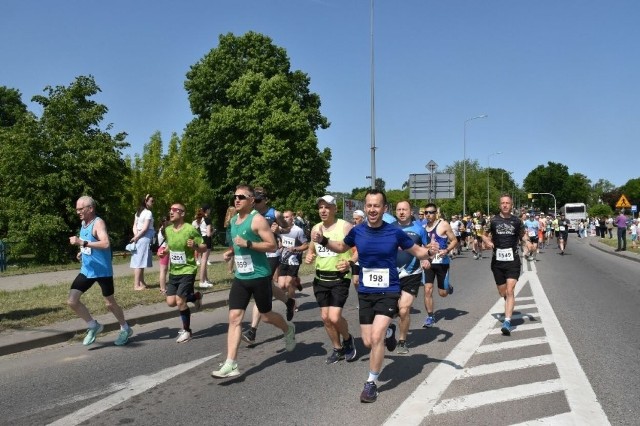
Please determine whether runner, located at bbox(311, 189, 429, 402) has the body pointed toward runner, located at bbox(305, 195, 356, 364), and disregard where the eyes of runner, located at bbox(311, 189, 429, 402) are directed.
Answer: no

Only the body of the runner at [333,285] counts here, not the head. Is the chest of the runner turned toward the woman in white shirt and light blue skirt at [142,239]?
no

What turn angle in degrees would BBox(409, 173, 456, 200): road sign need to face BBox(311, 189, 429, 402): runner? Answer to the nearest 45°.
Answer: approximately 180°

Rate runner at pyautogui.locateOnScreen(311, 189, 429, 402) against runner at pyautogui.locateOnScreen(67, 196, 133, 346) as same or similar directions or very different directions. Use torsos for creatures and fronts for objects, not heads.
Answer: same or similar directions

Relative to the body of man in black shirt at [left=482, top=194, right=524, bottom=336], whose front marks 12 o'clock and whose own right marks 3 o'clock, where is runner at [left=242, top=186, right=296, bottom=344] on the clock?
The runner is roughly at 2 o'clock from the man in black shirt.

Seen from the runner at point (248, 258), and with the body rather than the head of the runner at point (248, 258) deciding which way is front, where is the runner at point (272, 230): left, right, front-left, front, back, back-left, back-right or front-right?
back-right

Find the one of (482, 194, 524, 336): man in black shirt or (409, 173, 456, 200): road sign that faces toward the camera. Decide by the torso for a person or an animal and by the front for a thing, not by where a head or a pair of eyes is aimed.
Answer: the man in black shirt

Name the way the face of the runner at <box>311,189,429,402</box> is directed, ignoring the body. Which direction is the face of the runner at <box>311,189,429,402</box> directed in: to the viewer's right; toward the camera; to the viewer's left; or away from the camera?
toward the camera

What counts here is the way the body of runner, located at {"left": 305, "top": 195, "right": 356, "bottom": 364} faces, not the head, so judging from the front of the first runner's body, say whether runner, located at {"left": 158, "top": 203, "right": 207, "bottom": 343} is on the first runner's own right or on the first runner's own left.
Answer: on the first runner's own right

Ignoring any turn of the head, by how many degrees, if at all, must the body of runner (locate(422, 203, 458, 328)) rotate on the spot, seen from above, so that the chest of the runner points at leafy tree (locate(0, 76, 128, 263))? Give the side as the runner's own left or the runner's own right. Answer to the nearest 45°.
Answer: approximately 90° to the runner's own right

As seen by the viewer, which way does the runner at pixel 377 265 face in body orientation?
toward the camera

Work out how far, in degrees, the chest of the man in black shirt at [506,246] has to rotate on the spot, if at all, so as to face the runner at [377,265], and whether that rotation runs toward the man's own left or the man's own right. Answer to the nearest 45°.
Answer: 0° — they already face them

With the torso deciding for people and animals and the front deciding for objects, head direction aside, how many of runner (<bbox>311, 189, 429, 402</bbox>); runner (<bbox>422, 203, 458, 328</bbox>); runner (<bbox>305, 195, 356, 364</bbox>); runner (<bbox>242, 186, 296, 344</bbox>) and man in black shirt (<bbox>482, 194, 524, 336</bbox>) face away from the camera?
0

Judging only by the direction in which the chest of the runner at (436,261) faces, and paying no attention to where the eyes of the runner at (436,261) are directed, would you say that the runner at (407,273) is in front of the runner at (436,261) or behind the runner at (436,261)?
in front

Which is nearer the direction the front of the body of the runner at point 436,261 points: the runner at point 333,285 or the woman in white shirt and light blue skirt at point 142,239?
the runner

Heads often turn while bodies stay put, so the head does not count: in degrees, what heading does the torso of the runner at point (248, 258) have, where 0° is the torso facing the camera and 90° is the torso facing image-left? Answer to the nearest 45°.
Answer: approximately 45°

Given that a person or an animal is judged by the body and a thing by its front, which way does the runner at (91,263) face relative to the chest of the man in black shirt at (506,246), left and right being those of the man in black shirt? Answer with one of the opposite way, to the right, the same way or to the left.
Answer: the same way

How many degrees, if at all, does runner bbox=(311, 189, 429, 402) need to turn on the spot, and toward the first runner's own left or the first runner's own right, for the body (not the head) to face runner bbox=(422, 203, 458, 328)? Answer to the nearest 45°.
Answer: approximately 180°

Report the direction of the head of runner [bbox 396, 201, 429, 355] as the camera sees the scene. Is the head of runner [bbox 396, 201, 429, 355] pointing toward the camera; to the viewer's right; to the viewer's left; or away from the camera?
toward the camera

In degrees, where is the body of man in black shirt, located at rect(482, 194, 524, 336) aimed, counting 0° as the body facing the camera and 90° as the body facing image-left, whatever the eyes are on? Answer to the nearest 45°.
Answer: approximately 0°

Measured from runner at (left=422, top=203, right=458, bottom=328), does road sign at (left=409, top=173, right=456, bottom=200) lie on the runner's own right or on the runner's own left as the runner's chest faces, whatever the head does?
on the runner's own right

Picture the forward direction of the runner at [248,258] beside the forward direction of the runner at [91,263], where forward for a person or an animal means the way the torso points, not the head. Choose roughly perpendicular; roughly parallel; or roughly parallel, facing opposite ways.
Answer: roughly parallel
